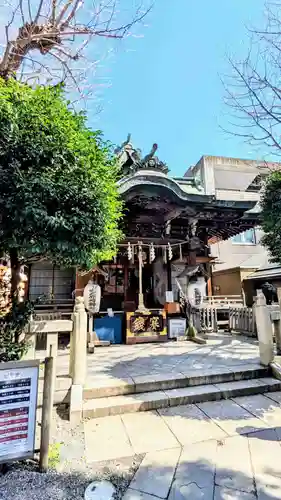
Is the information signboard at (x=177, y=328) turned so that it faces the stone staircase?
yes

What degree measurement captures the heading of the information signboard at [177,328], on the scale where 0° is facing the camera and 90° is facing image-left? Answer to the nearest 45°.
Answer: approximately 0°

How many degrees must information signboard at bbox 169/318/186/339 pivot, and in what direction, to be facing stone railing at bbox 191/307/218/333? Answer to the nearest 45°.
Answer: approximately 135° to its left

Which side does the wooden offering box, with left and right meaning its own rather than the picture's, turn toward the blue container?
right

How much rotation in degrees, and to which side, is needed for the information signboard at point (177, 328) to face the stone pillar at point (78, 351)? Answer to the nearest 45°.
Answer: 0° — it already faces it

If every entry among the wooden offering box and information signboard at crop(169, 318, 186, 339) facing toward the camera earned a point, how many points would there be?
2

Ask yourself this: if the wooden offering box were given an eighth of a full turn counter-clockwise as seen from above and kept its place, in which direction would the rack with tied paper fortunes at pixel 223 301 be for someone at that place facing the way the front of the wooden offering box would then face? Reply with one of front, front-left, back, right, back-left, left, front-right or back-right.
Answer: left

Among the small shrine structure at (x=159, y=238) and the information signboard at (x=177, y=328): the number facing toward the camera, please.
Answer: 2
